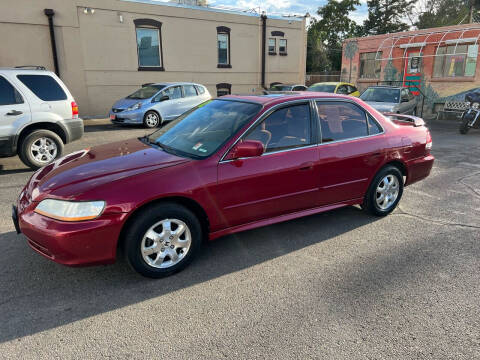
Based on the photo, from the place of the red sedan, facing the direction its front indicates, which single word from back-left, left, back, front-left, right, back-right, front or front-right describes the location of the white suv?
right

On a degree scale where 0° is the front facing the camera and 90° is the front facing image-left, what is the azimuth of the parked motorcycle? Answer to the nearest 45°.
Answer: approximately 45°

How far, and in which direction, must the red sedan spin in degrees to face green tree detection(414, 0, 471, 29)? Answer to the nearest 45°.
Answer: approximately 180°

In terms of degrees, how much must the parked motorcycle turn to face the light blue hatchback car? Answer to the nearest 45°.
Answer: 0° — it already faces it

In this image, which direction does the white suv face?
to the viewer's left

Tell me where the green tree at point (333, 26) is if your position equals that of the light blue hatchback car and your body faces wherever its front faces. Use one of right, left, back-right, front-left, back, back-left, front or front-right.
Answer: back

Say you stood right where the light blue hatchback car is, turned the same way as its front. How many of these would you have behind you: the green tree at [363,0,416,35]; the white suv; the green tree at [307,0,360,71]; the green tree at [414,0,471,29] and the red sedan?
3

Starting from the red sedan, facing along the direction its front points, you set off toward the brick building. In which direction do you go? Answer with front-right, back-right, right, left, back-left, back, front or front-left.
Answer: back

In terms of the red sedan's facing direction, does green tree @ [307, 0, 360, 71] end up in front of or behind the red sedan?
behind

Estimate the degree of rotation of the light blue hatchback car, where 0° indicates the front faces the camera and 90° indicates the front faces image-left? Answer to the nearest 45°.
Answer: approximately 45°
